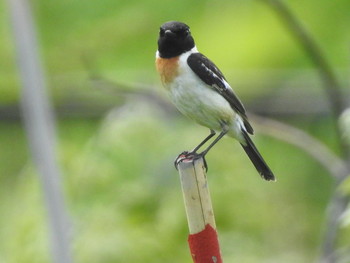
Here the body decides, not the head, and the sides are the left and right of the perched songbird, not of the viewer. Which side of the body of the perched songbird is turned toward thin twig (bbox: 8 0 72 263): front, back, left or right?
right

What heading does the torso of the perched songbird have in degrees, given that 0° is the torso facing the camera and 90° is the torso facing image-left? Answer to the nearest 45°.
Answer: approximately 45°

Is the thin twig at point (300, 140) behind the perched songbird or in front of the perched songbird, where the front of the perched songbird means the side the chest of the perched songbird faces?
behind
